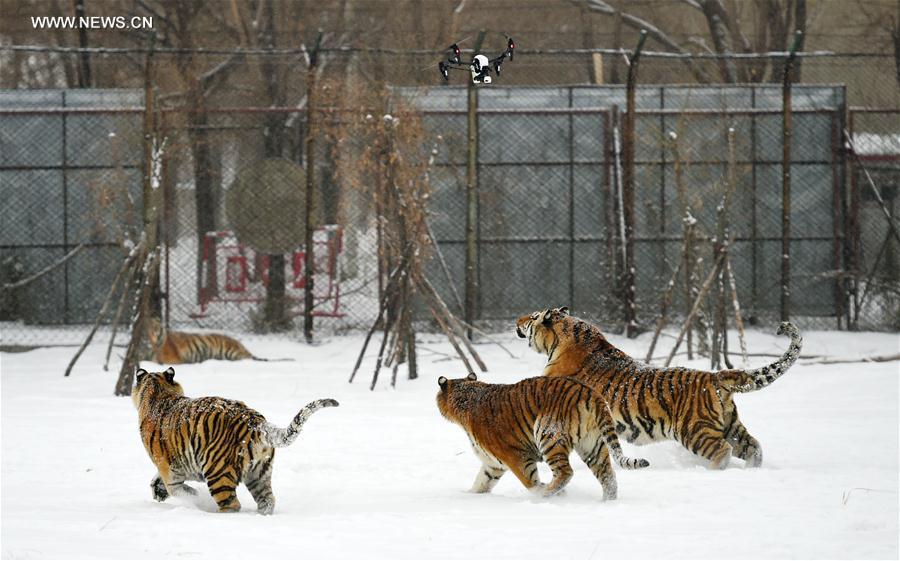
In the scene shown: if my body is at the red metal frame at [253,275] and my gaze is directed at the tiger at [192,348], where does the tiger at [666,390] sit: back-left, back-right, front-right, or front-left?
front-left

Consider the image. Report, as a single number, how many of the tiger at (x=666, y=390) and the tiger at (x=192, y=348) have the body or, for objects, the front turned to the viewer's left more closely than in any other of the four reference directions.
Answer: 2

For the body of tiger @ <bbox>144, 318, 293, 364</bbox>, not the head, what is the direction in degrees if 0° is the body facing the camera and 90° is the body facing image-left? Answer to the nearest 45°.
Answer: approximately 90°

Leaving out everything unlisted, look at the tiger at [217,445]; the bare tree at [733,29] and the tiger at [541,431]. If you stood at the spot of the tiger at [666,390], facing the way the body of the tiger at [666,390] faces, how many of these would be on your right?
1

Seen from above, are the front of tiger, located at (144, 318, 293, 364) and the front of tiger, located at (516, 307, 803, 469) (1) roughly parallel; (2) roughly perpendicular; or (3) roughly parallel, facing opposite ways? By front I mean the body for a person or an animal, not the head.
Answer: roughly parallel

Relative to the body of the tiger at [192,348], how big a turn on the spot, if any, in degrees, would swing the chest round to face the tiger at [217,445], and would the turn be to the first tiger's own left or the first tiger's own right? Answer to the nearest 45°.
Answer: approximately 90° to the first tiger's own left

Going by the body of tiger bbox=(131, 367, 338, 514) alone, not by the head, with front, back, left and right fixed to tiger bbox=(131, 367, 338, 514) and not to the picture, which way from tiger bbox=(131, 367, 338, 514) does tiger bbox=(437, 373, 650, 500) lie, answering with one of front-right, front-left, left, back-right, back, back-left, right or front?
back-right

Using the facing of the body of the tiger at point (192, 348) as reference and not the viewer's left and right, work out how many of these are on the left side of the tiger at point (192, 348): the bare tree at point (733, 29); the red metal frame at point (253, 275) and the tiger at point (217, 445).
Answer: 1

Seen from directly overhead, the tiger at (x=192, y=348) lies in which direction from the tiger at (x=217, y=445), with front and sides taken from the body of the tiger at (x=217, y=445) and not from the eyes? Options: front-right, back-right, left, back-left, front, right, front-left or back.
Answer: front-right

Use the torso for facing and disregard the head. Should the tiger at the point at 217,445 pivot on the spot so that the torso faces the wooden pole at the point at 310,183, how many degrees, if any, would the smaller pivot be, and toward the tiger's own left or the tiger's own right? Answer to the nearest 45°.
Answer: approximately 45° to the tiger's own right

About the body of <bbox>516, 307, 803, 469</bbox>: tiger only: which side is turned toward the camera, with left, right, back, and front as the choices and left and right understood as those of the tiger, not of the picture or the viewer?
left

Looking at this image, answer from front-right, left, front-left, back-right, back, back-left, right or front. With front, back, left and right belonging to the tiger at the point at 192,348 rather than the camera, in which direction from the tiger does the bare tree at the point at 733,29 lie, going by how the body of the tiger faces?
back-right

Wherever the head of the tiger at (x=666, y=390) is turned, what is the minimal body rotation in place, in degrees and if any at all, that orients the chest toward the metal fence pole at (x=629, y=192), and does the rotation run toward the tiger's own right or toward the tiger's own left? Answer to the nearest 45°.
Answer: approximately 90° to the tiger's own right

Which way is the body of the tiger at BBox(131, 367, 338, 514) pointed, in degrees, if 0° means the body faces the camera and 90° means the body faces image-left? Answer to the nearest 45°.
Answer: approximately 135°

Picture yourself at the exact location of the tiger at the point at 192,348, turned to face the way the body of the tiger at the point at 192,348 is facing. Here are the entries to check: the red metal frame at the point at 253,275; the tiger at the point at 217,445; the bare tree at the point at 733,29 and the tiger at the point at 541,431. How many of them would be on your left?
2
